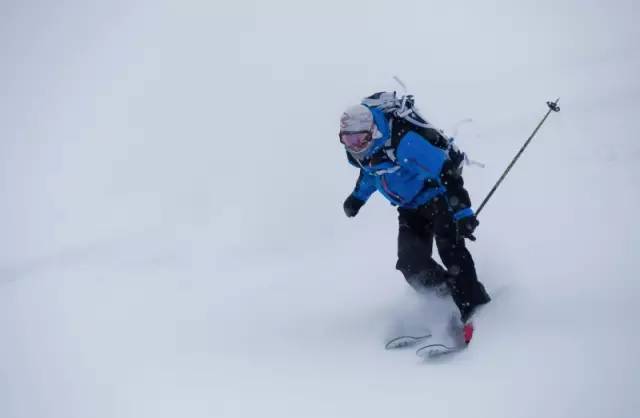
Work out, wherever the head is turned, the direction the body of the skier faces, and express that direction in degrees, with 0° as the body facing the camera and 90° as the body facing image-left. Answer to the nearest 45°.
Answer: approximately 45°
